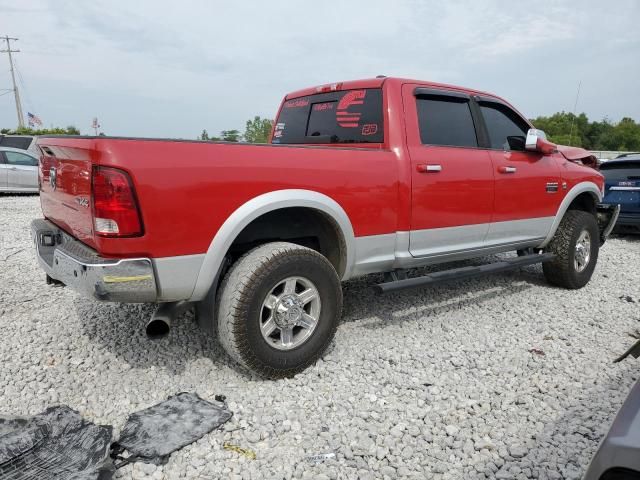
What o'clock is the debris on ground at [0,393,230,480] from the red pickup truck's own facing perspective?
The debris on ground is roughly at 6 o'clock from the red pickup truck.

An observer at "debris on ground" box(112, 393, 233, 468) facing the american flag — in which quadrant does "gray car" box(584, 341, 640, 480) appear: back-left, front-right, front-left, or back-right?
back-right

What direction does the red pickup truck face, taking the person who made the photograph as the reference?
facing away from the viewer and to the right of the viewer

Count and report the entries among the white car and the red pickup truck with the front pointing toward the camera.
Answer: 0
